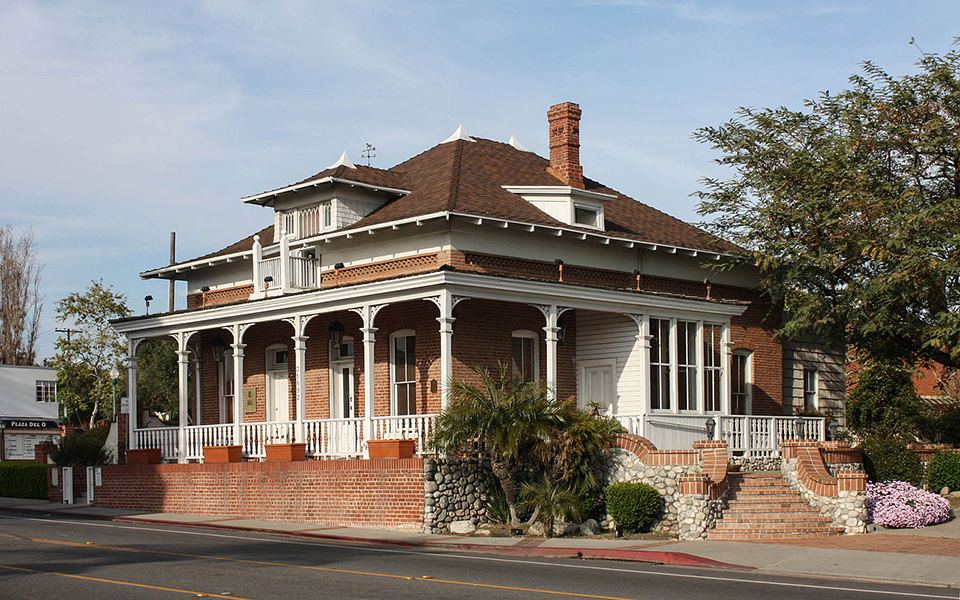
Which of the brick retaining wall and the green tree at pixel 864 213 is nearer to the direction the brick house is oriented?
the brick retaining wall

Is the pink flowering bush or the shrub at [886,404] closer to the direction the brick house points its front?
the pink flowering bush

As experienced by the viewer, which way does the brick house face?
facing the viewer and to the left of the viewer

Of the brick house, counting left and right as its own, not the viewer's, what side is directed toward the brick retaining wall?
front

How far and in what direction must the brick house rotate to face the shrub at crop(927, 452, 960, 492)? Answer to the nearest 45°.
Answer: approximately 135° to its left

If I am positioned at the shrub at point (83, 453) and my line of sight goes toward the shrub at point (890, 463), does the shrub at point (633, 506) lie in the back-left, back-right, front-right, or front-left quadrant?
front-right
